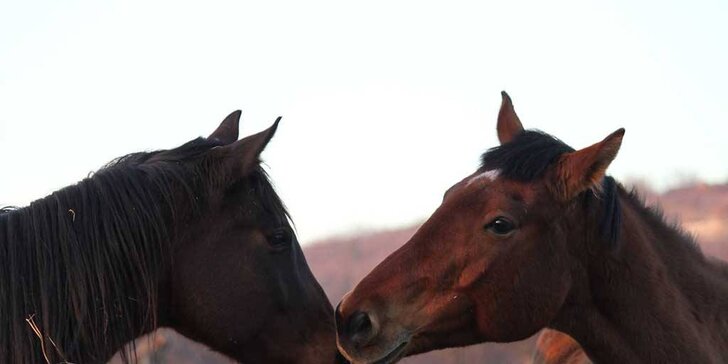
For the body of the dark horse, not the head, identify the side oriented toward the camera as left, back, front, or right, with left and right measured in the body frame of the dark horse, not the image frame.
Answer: right

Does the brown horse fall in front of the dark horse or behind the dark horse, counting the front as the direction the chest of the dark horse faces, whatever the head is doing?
in front
